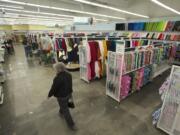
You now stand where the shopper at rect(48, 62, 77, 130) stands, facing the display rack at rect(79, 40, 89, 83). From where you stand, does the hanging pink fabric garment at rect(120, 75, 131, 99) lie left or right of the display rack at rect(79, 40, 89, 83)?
right

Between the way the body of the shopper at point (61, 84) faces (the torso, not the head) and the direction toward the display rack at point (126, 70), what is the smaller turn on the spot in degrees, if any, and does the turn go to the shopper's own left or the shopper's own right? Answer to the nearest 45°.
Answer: approximately 90° to the shopper's own right

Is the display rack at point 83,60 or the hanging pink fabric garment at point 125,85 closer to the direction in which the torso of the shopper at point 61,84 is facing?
the display rack

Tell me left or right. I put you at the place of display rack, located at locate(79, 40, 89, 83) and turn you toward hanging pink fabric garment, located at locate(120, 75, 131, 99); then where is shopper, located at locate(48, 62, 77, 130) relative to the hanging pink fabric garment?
right

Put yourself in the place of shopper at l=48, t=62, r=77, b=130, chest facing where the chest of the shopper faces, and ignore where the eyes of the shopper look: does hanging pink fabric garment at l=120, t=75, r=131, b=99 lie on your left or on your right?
on your right

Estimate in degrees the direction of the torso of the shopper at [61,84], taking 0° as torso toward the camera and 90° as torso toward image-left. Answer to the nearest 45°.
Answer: approximately 135°

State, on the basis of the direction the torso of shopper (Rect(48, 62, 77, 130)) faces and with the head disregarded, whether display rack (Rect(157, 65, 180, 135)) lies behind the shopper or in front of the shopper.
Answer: behind

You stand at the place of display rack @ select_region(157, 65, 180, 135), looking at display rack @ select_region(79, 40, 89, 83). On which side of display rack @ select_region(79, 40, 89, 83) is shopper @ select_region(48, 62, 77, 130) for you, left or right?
left

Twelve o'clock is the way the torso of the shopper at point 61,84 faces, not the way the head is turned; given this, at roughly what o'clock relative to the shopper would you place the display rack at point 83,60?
The display rack is roughly at 2 o'clock from the shopper.
